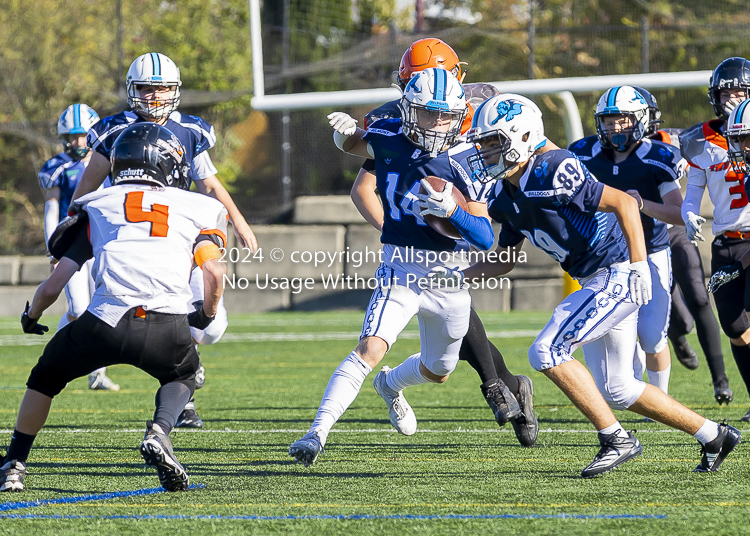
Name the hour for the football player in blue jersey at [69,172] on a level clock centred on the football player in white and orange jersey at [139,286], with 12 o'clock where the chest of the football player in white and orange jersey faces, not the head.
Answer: The football player in blue jersey is roughly at 12 o'clock from the football player in white and orange jersey.

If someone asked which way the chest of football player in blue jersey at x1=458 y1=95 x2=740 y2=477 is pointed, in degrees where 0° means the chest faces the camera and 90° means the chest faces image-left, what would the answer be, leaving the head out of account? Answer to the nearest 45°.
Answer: approximately 45°

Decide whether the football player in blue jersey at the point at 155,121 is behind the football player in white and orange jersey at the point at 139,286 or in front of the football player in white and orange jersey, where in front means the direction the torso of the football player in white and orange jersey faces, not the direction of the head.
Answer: in front

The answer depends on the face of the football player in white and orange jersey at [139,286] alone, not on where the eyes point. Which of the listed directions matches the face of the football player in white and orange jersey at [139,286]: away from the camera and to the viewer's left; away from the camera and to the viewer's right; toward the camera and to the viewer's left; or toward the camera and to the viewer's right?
away from the camera and to the viewer's right

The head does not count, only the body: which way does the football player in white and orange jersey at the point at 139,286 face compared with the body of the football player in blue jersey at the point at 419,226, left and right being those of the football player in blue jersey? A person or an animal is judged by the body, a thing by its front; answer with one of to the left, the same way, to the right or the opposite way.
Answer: the opposite way

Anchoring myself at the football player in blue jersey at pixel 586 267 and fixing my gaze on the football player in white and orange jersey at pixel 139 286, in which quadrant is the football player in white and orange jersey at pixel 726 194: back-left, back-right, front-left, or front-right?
back-right

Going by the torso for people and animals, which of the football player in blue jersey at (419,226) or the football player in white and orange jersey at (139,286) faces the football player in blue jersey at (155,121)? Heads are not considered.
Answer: the football player in white and orange jersey

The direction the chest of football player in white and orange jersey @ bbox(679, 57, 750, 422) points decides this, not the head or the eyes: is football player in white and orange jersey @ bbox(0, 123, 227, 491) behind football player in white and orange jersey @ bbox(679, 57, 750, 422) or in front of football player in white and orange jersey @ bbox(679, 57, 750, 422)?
in front

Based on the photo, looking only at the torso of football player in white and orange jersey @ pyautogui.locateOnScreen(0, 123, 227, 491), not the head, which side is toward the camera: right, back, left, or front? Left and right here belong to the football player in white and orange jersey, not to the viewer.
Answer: back

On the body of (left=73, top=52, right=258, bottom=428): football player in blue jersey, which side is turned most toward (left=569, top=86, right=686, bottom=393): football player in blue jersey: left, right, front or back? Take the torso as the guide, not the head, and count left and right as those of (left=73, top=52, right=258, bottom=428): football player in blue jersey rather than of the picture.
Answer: left
